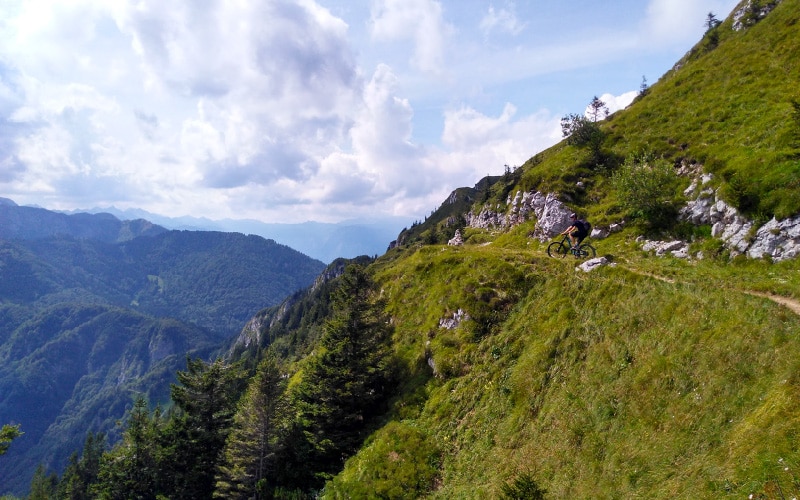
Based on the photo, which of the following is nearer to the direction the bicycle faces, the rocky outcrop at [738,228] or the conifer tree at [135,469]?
the conifer tree

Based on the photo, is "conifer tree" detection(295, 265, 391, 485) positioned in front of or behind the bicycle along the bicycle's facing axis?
in front

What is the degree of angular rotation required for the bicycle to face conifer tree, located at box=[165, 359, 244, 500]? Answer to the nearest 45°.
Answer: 0° — it already faces it

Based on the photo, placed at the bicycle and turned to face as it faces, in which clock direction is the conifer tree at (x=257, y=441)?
The conifer tree is roughly at 11 o'clock from the bicycle.

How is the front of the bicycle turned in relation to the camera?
facing to the left of the viewer

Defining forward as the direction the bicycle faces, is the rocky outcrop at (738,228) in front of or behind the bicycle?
behind

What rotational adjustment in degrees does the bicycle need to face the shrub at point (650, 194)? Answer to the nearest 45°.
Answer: approximately 180°

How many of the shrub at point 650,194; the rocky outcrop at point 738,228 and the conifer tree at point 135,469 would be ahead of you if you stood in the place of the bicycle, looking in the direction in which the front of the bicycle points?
1

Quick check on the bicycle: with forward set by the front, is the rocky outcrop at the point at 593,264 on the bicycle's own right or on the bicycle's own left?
on the bicycle's own left

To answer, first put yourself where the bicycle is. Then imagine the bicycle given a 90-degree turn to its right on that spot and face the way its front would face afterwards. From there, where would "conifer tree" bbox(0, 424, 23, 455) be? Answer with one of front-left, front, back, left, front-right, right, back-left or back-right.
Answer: back-left
